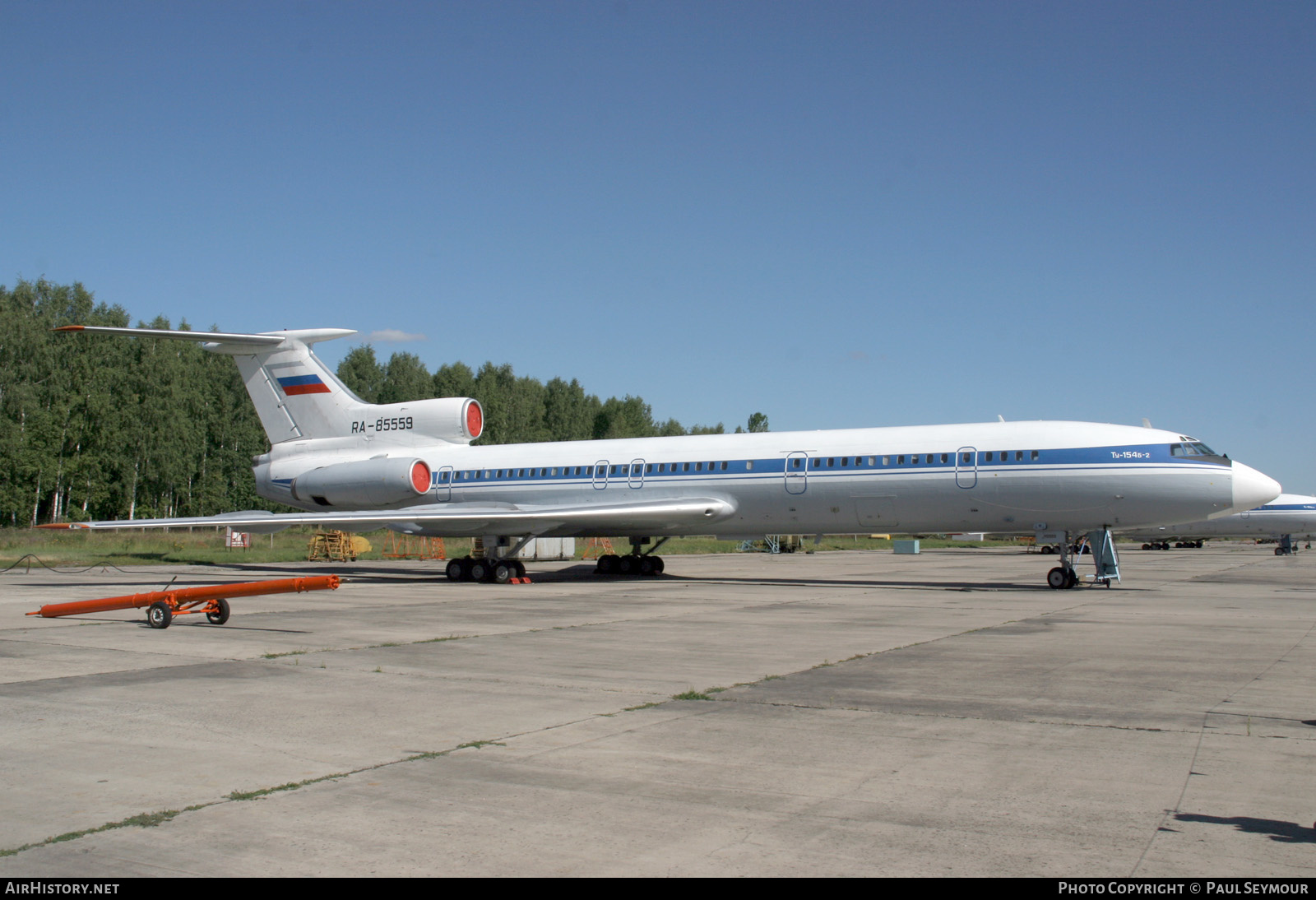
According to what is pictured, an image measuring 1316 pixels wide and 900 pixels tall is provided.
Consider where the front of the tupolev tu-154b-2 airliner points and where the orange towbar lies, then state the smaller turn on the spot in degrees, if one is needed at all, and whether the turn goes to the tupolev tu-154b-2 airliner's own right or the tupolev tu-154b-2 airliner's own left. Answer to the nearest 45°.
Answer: approximately 90° to the tupolev tu-154b-2 airliner's own right

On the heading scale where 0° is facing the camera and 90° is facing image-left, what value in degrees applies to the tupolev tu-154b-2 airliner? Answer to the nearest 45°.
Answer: approximately 315°
